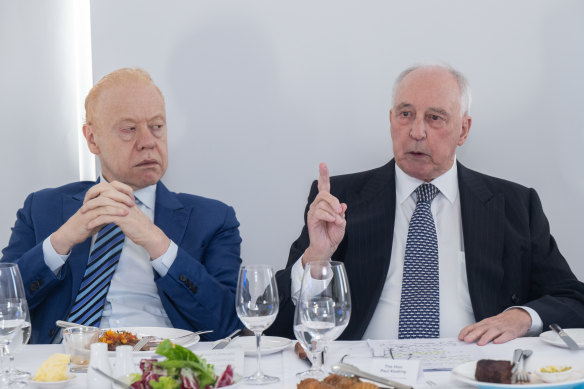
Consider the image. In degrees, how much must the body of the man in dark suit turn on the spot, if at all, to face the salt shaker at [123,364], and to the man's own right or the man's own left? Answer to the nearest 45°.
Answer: approximately 45° to the man's own right

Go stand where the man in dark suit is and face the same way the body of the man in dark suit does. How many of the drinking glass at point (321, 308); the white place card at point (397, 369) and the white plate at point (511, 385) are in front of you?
3

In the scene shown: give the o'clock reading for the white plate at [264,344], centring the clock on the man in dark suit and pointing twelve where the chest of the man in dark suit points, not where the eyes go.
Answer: The white plate is roughly at 1 o'clock from the man in dark suit.

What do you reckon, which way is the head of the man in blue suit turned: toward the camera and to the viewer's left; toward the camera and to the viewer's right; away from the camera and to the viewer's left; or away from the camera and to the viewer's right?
toward the camera and to the viewer's right

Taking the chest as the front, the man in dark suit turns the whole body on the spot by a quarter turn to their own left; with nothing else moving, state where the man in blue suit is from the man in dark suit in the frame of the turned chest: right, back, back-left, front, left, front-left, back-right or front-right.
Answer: back

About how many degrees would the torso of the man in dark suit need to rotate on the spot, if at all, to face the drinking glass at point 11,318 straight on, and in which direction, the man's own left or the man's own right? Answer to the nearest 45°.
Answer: approximately 45° to the man's own right

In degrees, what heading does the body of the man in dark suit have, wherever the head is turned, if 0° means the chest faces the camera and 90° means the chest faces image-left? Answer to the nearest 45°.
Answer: approximately 0°

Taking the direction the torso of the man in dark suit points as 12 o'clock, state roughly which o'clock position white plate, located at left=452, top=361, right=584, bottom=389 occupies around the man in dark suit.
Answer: The white plate is roughly at 12 o'clock from the man in dark suit.

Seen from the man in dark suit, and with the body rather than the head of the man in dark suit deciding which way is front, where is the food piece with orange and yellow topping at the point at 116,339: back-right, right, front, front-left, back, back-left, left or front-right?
front-right

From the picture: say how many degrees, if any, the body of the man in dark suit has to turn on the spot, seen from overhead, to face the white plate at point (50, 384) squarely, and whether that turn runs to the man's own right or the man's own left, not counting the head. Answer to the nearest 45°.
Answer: approximately 45° to the man's own right

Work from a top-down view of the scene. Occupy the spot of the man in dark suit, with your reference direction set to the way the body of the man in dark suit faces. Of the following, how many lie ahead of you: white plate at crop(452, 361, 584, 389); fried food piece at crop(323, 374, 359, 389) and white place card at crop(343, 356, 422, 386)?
3

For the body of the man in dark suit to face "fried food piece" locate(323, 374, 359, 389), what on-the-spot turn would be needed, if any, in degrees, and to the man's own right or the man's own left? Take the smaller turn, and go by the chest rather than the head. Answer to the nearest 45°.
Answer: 0° — they already face it
